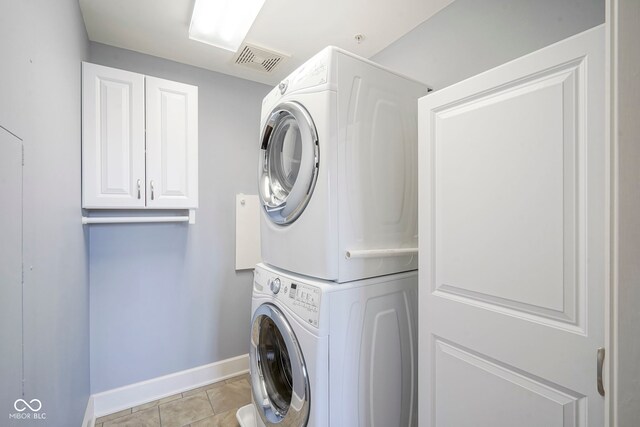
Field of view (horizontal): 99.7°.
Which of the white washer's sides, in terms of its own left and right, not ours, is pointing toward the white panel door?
left

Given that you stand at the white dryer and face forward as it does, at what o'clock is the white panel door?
The white panel door is roughly at 9 o'clock from the white dryer.

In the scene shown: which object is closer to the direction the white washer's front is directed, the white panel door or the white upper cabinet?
the white upper cabinet

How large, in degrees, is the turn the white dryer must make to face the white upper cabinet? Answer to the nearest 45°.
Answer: approximately 45° to its right

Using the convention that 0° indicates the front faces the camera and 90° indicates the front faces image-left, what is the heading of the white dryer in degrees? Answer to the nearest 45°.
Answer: approximately 45°
